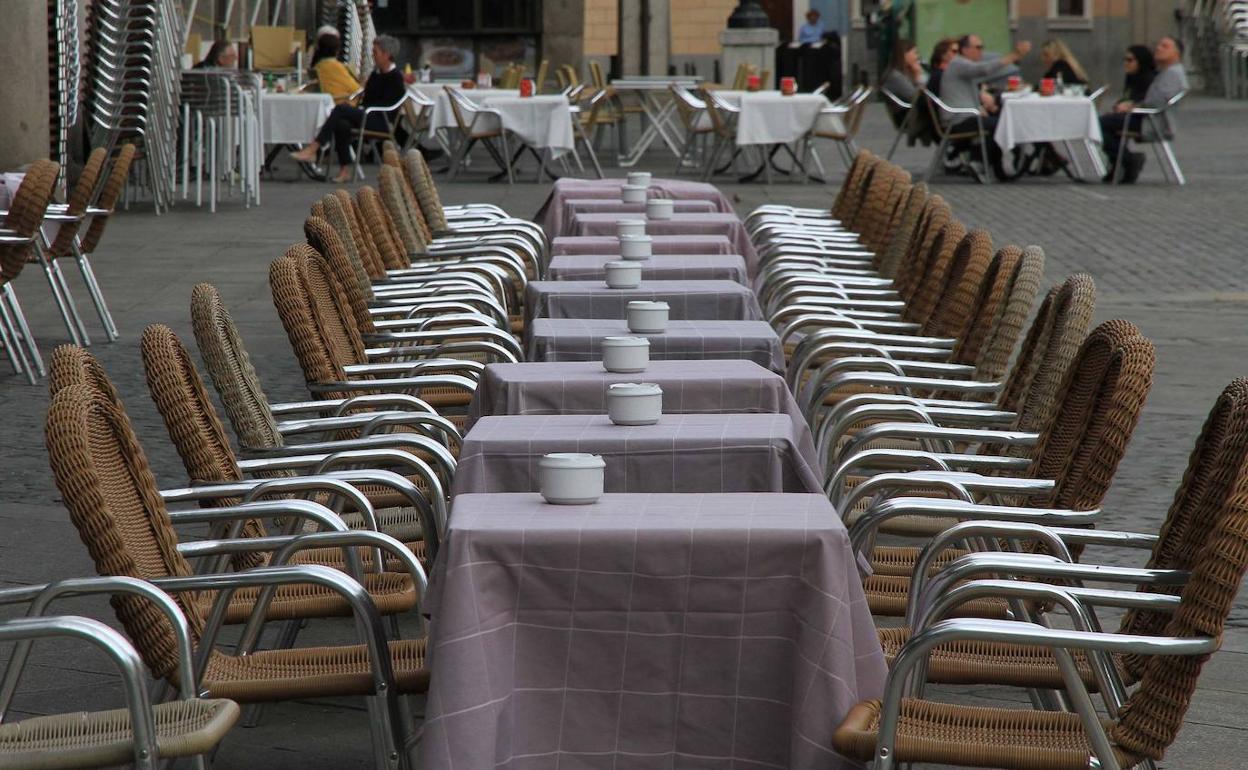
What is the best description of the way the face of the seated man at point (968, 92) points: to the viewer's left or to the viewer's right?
to the viewer's right

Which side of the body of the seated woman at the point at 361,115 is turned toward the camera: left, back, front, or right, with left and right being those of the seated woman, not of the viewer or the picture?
left

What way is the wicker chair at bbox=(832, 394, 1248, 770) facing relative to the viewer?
to the viewer's left

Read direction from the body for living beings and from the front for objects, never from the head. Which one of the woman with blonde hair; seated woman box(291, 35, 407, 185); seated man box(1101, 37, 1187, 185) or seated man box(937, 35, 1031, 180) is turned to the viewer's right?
seated man box(937, 35, 1031, 180)

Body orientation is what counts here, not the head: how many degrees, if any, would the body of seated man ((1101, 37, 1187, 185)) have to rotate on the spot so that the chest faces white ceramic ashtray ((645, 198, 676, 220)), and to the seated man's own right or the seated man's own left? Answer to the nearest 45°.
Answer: approximately 90° to the seated man's own left

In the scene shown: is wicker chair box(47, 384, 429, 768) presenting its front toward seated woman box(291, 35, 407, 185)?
no

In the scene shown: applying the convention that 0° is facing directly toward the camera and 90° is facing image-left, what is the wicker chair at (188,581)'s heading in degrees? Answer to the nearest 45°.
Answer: approximately 270°

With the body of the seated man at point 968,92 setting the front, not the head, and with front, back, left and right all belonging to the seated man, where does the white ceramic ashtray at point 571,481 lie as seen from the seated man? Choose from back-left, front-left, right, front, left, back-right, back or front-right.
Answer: right

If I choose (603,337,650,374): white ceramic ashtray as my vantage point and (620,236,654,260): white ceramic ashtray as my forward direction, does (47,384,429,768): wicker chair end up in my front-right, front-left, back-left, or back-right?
back-left

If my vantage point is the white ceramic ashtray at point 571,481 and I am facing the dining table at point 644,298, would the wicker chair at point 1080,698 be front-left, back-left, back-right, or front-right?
back-right

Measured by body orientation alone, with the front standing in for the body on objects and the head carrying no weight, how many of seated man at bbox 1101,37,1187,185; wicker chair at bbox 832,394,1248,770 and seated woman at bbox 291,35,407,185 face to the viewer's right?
0
